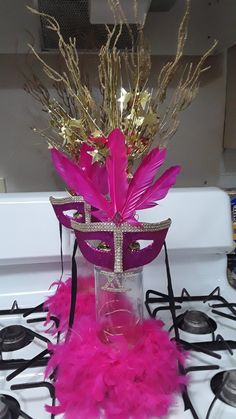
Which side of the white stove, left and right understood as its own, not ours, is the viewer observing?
front
